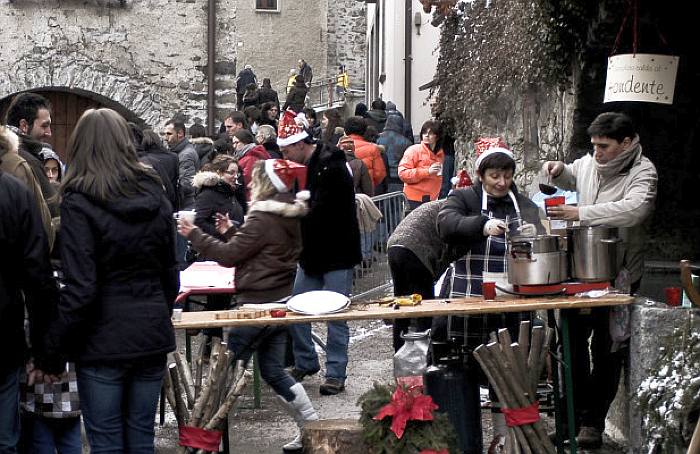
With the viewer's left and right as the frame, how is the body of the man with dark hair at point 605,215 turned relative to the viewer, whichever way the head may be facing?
facing the viewer and to the left of the viewer

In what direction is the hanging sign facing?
toward the camera

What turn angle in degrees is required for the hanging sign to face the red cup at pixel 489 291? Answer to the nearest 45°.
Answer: approximately 45° to its right

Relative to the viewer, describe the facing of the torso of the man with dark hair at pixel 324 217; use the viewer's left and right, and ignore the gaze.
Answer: facing to the left of the viewer

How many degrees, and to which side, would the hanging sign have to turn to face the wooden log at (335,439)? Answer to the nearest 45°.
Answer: approximately 45° to its right

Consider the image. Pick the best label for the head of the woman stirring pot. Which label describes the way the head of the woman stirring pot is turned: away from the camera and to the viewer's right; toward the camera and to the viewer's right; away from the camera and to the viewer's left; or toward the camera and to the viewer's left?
toward the camera and to the viewer's right

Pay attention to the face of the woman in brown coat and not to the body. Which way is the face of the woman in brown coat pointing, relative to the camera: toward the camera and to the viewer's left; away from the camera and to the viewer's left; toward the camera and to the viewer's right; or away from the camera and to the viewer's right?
away from the camera and to the viewer's left

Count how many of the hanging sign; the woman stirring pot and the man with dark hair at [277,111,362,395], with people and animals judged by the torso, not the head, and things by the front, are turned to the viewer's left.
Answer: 1
